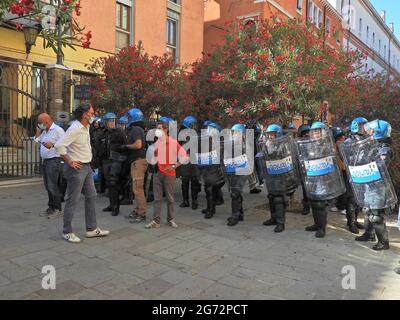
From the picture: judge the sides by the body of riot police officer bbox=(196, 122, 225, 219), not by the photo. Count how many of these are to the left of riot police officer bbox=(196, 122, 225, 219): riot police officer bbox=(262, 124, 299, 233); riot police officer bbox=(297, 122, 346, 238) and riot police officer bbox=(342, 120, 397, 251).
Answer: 3

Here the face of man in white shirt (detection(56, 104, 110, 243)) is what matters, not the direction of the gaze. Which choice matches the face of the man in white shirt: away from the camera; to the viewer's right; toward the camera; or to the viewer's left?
to the viewer's right

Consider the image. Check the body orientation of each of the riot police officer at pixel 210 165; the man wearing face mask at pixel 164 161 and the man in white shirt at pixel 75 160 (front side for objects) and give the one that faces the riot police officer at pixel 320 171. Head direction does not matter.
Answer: the man in white shirt

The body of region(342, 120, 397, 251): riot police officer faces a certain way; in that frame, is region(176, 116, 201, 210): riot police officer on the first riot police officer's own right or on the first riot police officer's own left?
on the first riot police officer's own right

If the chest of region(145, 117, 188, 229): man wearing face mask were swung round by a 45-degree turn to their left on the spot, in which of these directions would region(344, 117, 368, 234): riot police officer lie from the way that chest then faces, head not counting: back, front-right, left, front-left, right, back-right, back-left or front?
left

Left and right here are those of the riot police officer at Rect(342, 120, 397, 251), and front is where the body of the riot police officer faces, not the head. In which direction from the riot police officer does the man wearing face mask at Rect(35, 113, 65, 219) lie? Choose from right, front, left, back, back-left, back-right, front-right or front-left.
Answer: front-right

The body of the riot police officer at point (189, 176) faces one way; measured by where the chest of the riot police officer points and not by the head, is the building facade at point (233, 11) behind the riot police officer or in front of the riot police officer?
behind

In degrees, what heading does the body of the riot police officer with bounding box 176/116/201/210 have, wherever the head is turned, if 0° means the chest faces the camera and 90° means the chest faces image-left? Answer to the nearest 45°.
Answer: approximately 0°

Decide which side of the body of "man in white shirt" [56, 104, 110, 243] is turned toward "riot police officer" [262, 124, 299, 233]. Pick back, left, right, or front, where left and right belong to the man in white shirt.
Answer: front

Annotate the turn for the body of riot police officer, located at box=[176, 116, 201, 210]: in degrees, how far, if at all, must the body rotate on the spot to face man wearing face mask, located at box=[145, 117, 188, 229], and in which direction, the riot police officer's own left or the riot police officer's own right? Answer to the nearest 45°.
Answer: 0° — they already face them

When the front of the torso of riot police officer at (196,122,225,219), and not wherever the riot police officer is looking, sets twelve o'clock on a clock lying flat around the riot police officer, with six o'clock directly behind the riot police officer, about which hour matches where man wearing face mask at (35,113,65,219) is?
The man wearing face mask is roughly at 1 o'clock from the riot police officer.
